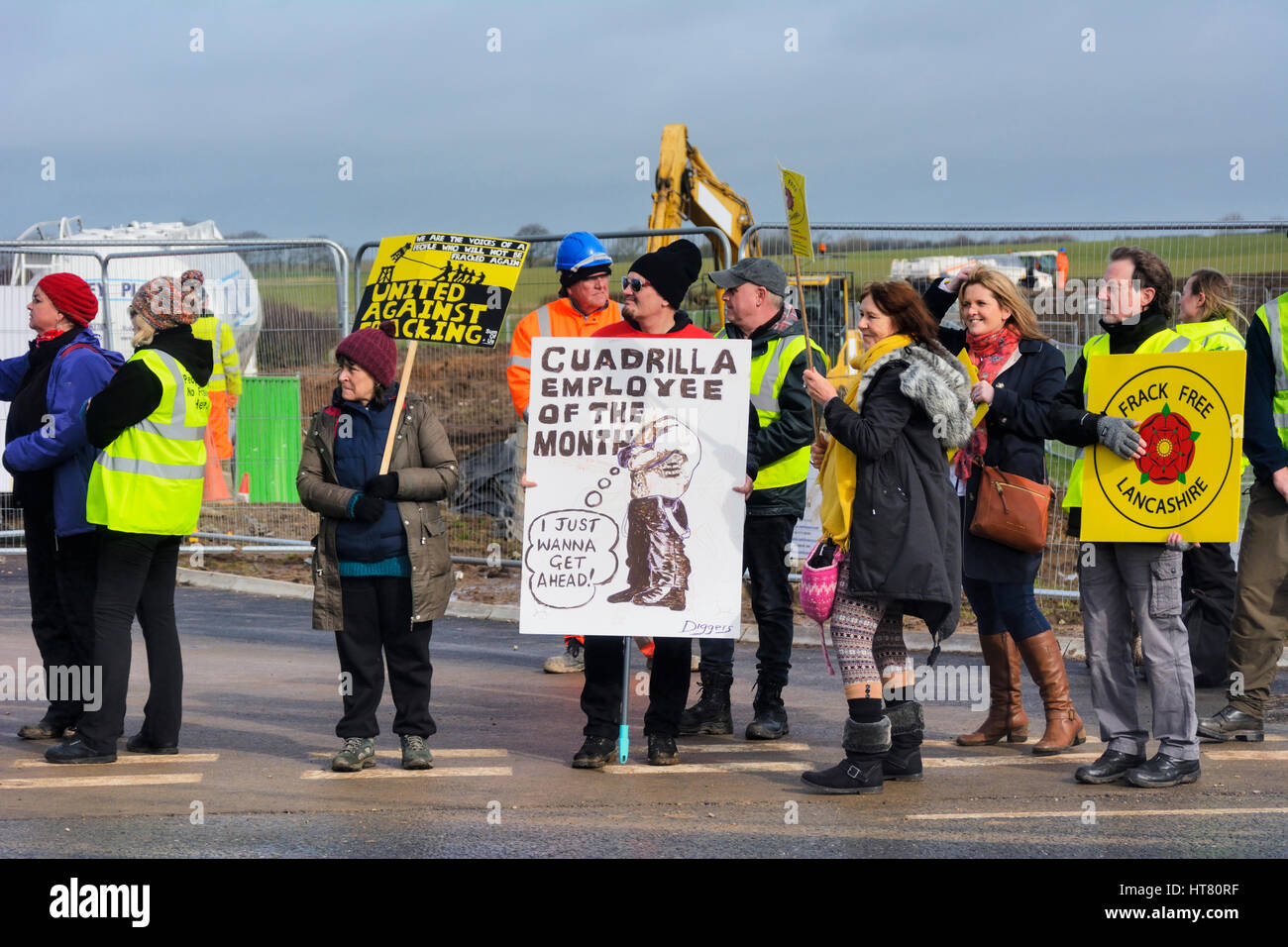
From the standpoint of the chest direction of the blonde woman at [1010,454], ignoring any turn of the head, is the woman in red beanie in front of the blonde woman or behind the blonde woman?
in front

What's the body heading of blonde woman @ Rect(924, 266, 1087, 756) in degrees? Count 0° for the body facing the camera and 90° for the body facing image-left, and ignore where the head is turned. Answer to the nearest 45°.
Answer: approximately 45°

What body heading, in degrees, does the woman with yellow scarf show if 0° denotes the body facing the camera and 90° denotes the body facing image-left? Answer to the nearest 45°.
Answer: approximately 90°

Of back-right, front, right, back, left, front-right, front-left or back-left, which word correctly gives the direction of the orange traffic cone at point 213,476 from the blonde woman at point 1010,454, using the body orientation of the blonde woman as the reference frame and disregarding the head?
right

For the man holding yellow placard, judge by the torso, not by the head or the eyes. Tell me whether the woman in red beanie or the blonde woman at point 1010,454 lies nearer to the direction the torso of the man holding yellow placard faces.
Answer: the woman in red beanie

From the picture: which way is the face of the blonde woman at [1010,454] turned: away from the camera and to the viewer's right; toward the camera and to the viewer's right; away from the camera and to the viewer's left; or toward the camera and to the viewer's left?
toward the camera and to the viewer's left

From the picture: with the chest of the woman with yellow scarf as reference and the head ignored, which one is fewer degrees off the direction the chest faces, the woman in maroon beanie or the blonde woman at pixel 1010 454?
the woman in maroon beanie

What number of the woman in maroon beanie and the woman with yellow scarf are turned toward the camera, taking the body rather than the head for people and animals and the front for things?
1
